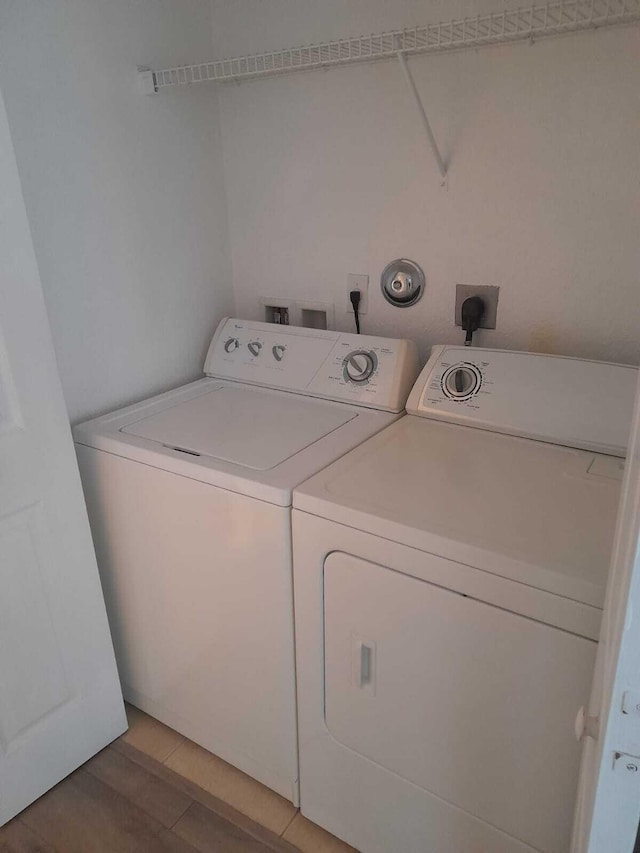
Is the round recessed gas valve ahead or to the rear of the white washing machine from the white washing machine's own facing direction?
to the rear

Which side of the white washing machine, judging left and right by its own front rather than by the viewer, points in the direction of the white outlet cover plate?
back

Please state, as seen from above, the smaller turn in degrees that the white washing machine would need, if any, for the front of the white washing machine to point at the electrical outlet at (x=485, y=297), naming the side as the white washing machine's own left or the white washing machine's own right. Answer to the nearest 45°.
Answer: approximately 135° to the white washing machine's own left

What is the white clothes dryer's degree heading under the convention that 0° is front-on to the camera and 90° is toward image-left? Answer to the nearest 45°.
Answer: approximately 45°

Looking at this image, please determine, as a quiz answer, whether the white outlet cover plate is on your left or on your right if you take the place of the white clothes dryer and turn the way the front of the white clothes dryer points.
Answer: on your right

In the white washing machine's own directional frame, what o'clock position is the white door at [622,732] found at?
The white door is roughly at 10 o'clock from the white washing machine.

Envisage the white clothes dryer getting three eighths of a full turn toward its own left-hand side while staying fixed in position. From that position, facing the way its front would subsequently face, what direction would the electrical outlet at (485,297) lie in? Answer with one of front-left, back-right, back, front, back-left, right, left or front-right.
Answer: left

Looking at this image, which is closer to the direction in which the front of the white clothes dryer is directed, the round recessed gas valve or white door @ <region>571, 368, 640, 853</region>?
the white door

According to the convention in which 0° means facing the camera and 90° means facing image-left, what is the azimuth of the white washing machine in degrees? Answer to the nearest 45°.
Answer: approximately 45°

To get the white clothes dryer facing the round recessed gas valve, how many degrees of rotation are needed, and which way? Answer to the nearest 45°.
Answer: approximately 135° to its right
